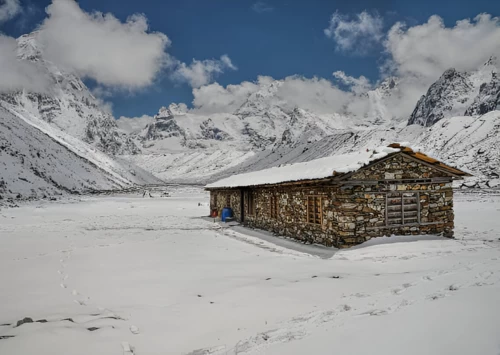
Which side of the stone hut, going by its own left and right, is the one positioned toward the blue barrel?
right

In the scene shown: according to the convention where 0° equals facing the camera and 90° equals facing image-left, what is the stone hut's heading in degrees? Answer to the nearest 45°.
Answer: approximately 45°
